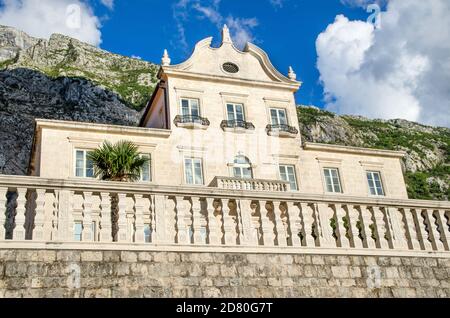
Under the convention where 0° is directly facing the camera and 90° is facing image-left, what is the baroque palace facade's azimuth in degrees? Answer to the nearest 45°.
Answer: approximately 0°
